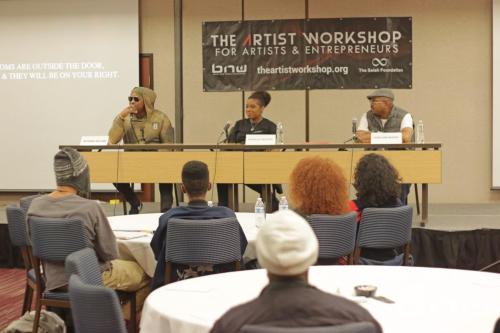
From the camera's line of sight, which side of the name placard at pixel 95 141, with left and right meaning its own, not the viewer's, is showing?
front

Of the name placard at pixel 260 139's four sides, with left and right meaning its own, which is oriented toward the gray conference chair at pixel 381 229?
front

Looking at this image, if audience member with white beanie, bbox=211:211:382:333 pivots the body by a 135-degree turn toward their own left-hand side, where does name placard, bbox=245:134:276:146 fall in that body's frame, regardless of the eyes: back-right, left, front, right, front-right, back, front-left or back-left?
back-right

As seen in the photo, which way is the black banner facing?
toward the camera

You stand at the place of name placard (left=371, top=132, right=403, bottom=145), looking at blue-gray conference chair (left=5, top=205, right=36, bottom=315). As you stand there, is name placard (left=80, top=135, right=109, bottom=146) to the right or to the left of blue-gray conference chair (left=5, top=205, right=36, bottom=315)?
right

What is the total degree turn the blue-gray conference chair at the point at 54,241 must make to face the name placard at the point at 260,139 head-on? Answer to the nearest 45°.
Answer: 0° — it already faces it

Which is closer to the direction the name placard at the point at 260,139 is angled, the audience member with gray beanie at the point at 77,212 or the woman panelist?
the audience member with gray beanie

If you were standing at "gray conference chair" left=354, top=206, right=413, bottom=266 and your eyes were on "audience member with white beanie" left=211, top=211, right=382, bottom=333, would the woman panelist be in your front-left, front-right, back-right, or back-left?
back-right

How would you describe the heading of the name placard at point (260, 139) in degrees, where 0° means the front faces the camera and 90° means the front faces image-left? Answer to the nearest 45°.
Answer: approximately 0°

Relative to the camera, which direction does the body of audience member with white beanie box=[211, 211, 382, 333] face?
away from the camera

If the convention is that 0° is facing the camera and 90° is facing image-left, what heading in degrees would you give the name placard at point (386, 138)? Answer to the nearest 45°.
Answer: approximately 0°

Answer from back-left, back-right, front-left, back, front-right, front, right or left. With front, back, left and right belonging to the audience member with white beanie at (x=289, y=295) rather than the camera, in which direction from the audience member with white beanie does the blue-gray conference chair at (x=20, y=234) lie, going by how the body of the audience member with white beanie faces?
front-left

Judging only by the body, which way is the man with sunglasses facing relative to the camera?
toward the camera

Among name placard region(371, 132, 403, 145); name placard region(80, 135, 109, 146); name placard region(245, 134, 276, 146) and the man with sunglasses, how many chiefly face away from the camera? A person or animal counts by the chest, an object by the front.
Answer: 0

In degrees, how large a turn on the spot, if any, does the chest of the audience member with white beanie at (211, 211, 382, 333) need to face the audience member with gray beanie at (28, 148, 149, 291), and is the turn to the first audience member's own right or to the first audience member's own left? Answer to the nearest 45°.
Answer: approximately 45° to the first audience member's own left

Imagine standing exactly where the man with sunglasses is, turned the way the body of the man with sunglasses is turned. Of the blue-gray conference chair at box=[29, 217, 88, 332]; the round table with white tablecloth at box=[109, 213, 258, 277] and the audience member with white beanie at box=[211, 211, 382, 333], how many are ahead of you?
3

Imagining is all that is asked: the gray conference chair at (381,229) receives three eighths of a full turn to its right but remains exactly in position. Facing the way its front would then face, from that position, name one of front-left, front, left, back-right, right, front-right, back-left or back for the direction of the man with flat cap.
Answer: back-left

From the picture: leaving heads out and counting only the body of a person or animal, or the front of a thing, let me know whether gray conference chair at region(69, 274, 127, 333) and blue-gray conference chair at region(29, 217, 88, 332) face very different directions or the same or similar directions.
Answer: same or similar directions

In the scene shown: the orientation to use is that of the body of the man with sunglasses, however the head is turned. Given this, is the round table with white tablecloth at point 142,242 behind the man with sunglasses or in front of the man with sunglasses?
in front

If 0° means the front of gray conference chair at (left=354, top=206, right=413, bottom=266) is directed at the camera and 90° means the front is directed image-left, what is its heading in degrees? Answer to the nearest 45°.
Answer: approximately 180°

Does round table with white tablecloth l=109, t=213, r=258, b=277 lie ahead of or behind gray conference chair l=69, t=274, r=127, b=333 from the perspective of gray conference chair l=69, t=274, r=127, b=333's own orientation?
ahead
